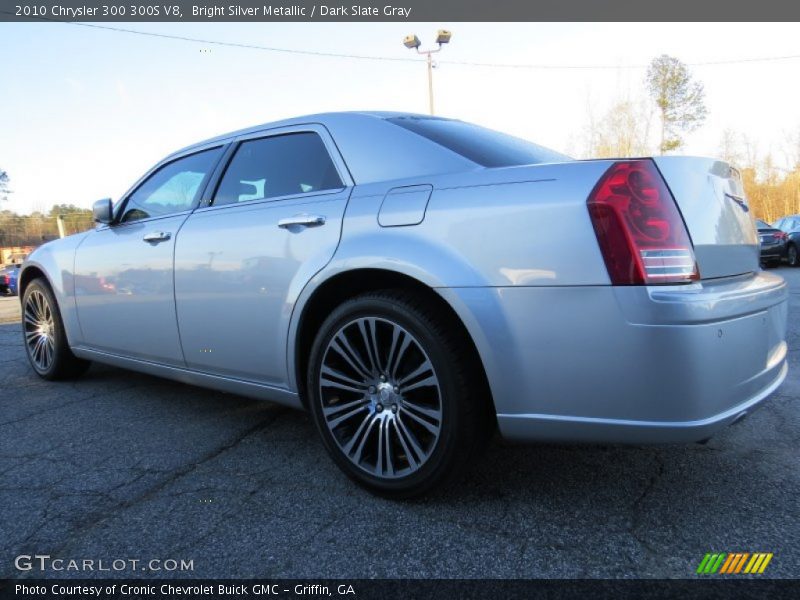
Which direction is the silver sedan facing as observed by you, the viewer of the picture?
facing away from the viewer and to the left of the viewer

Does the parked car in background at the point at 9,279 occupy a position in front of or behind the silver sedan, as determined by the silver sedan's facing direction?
in front

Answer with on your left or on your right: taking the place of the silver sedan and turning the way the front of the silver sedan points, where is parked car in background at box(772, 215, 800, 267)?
on your right

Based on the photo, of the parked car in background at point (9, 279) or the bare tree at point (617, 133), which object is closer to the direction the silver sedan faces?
the parked car in background

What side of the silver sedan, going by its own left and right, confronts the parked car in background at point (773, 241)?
right

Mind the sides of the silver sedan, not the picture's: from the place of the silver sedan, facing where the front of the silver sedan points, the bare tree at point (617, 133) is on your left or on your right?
on your right

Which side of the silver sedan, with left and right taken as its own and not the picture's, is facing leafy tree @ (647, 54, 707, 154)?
right
